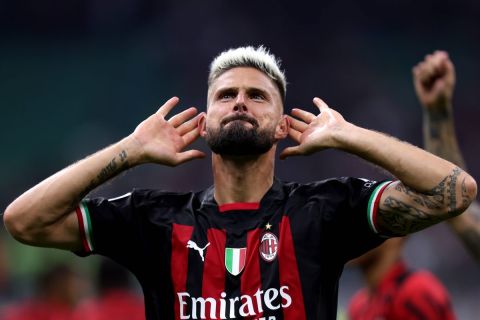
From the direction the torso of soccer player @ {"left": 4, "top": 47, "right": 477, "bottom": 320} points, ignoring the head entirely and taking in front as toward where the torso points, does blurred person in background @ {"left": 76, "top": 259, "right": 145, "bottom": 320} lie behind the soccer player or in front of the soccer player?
behind

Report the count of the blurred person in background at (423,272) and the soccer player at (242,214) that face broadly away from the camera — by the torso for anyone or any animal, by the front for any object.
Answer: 0

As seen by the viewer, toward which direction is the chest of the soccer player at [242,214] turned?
toward the camera

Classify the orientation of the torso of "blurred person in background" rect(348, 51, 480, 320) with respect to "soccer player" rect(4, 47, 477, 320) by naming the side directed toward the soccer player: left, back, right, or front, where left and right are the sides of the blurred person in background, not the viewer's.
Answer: front

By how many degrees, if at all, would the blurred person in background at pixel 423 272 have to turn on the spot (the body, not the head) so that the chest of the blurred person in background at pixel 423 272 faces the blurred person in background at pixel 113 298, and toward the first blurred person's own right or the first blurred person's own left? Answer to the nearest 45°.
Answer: approximately 45° to the first blurred person's own right

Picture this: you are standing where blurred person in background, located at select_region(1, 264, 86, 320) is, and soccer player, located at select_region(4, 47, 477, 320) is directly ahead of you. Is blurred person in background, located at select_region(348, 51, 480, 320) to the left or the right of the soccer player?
left

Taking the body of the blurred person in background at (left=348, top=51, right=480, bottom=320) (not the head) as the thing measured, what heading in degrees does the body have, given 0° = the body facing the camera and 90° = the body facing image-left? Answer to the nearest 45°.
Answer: approximately 45°

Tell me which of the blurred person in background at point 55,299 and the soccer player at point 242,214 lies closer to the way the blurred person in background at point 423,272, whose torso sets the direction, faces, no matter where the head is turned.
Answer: the soccer player

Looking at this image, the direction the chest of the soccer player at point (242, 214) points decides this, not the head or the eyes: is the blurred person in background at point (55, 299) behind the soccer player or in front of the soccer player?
behind
